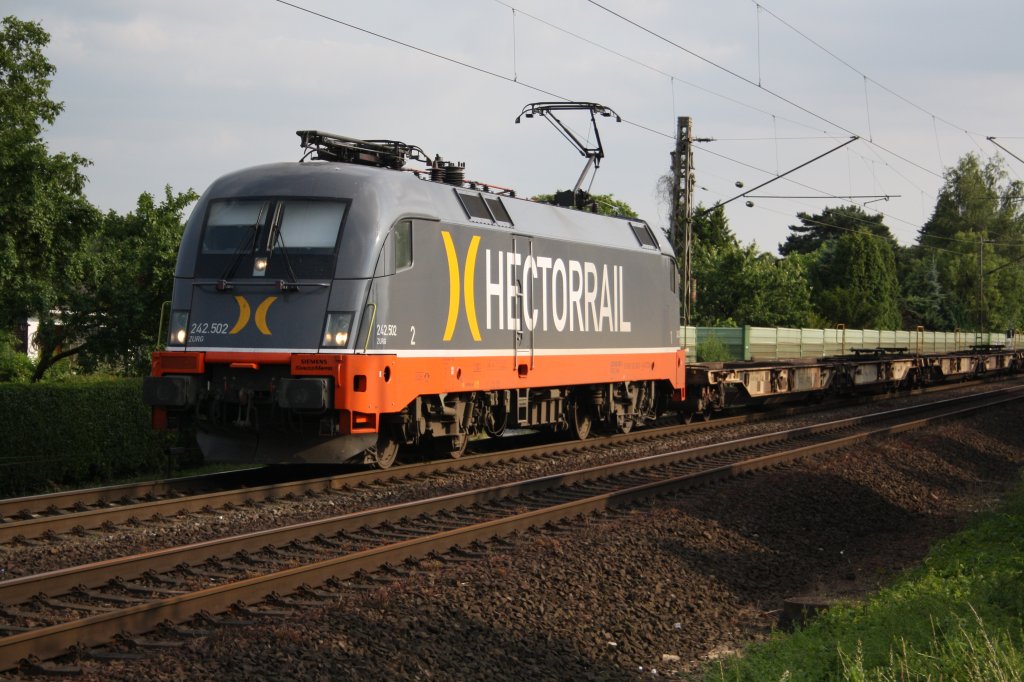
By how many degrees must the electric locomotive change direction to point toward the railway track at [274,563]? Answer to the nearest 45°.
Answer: approximately 45° to its left

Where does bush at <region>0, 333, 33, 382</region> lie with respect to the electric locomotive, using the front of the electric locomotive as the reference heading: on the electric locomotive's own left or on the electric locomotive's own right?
on the electric locomotive's own right

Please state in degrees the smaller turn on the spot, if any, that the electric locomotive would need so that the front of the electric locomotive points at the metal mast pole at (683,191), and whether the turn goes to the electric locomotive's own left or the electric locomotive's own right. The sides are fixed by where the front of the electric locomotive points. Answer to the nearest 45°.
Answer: approximately 180°

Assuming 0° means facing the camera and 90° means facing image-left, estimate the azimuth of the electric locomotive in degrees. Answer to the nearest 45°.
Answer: approximately 45°

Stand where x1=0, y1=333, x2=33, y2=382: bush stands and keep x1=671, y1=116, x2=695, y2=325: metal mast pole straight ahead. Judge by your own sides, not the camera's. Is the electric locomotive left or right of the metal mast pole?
right

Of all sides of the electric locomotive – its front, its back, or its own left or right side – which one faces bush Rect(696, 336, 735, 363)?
back

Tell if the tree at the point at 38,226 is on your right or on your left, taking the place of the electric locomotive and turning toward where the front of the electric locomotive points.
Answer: on your right

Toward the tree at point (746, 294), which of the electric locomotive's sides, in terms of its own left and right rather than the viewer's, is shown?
back

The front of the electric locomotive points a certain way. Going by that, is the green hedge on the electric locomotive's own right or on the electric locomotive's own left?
on the electric locomotive's own right
